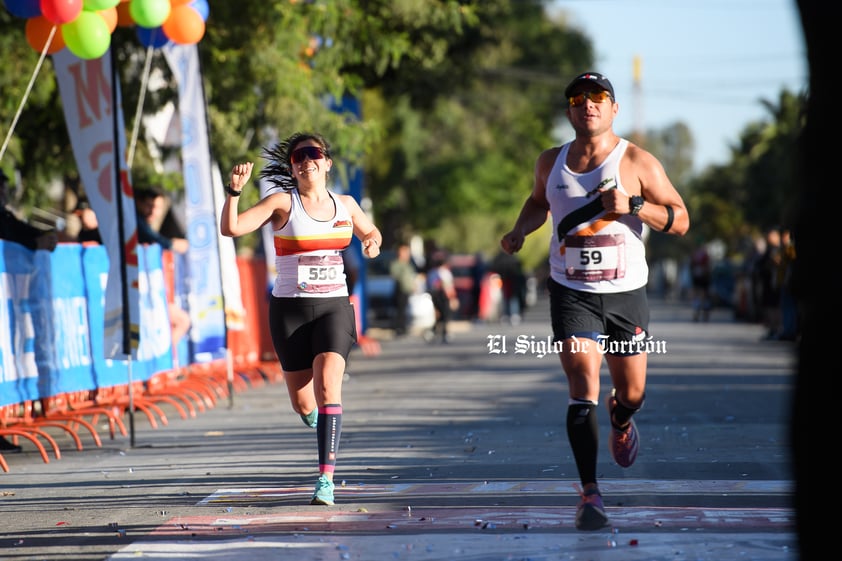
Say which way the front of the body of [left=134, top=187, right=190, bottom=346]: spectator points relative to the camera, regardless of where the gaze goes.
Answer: to the viewer's right

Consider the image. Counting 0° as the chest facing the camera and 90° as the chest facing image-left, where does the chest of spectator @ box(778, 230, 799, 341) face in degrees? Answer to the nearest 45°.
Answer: approximately 90°

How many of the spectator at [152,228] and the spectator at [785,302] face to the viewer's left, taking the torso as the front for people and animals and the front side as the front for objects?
1

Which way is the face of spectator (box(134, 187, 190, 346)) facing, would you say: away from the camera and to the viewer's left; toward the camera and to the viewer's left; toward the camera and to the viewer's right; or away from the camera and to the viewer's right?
toward the camera and to the viewer's right
